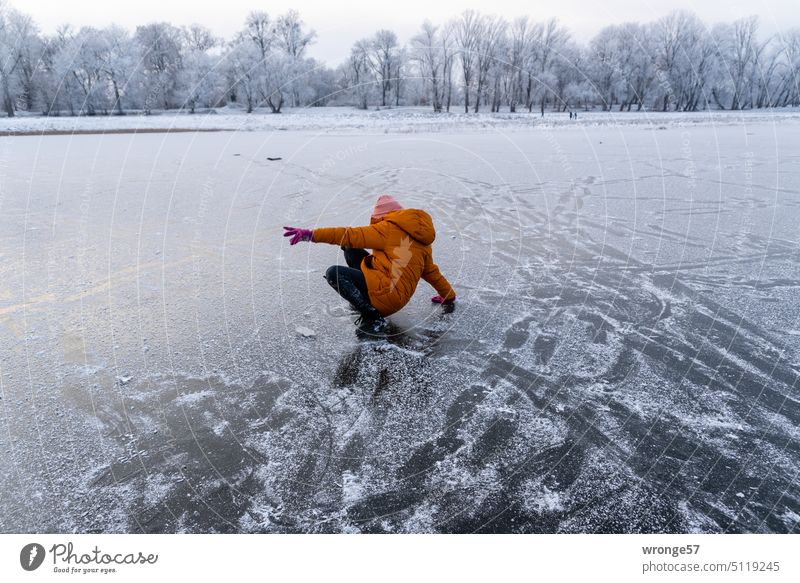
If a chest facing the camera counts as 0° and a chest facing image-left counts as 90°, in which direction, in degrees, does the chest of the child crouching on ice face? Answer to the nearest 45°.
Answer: approximately 135°

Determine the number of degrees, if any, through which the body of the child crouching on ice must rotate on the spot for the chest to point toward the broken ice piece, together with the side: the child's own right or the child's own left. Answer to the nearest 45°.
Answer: approximately 45° to the child's own left
